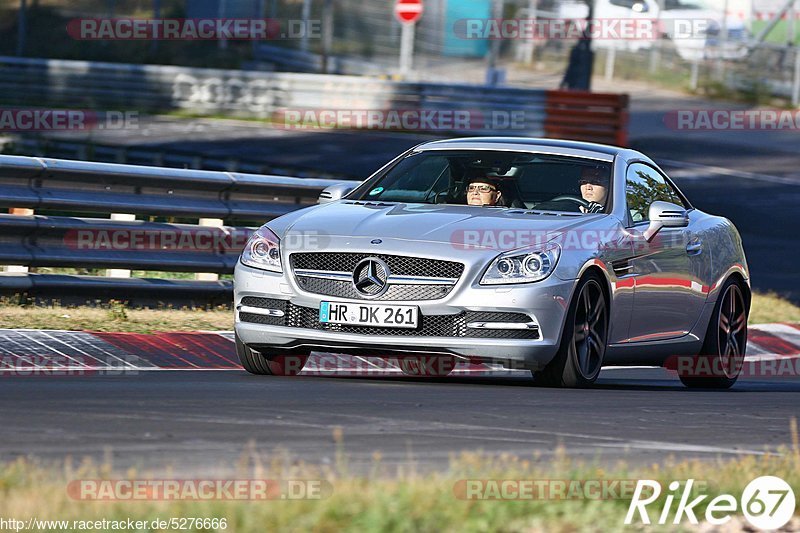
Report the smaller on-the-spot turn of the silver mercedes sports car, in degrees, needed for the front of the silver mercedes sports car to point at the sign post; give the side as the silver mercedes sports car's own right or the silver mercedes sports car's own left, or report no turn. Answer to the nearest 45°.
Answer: approximately 135° to the silver mercedes sports car's own right

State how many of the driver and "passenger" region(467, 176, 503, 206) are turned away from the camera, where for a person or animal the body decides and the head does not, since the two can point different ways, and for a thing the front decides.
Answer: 0

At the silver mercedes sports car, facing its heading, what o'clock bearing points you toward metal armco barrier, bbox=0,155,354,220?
The metal armco barrier is roughly at 3 o'clock from the silver mercedes sports car.

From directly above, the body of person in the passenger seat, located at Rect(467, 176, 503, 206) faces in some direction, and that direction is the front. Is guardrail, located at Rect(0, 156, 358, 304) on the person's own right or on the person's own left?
on the person's own right

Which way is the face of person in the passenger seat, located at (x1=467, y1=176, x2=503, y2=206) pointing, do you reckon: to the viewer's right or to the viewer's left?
to the viewer's left

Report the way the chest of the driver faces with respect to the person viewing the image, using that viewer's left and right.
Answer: facing the viewer and to the left of the viewer

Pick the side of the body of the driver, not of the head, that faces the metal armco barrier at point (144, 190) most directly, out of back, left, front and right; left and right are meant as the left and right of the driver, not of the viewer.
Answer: right

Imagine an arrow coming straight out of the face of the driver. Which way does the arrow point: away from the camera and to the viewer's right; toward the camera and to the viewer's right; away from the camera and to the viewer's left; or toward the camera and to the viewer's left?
toward the camera and to the viewer's left

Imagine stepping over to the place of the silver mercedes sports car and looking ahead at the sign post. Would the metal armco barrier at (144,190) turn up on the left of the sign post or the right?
left

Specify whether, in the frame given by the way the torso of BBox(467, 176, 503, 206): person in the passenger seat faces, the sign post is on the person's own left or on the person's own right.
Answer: on the person's own right

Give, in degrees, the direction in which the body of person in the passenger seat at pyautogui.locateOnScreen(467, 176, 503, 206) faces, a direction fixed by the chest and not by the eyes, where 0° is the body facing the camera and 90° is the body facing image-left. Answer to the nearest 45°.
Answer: approximately 45°

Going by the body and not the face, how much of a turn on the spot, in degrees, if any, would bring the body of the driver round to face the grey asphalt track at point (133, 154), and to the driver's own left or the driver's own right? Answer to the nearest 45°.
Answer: approximately 90° to the driver's own right

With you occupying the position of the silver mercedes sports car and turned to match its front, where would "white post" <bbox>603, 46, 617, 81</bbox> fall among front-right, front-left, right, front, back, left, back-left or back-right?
back-right

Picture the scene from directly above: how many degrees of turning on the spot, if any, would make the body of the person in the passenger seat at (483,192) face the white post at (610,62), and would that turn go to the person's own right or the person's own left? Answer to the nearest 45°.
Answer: approximately 135° to the person's own right
